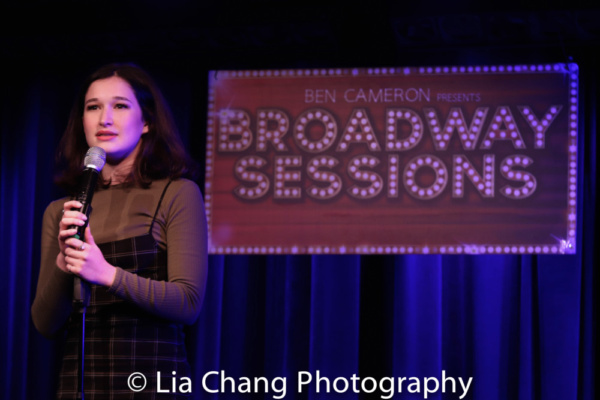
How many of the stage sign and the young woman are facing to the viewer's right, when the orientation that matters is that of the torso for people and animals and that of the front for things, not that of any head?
0

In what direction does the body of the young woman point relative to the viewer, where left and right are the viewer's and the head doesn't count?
facing the viewer and to the left of the viewer

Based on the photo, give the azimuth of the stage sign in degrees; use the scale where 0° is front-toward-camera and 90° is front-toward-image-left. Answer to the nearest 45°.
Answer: approximately 0°

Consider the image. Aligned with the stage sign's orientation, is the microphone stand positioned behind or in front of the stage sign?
in front

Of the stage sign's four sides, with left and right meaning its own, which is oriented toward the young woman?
front

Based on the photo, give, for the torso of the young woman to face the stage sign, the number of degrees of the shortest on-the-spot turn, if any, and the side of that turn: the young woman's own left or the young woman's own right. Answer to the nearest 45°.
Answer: approximately 180°

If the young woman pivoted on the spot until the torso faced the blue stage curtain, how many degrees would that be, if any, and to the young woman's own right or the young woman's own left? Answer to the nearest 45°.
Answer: approximately 180°
